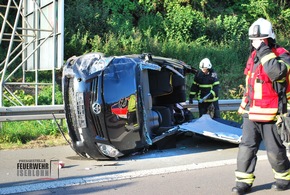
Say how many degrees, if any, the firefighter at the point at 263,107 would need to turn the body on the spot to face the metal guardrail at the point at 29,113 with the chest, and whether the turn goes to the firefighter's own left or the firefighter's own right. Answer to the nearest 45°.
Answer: approximately 90° to the firefighter's own right

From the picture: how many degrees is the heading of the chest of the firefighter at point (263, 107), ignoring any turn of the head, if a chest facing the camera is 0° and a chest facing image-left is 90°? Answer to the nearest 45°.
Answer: approximately 45°

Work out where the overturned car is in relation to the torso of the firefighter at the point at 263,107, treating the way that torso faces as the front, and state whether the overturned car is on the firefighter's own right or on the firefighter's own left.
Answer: on the firefighter's own right

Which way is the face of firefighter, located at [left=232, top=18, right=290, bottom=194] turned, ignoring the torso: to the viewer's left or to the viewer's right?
to the viewer's left

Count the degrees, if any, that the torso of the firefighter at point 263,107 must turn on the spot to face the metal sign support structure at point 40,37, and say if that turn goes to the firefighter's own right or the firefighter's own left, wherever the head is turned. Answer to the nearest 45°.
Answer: approximately 90° to the firefighter's own right

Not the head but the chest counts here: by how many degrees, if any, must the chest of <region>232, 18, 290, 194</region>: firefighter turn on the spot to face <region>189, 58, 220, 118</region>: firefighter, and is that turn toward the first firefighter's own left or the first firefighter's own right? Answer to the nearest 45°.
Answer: approximately 135° to the first firefighter's own right

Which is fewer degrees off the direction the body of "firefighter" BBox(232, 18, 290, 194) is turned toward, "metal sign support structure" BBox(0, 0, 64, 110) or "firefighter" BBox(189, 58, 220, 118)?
the metal sign support structure

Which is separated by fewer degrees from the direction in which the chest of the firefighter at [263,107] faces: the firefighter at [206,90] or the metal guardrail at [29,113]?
the metal guardrail
